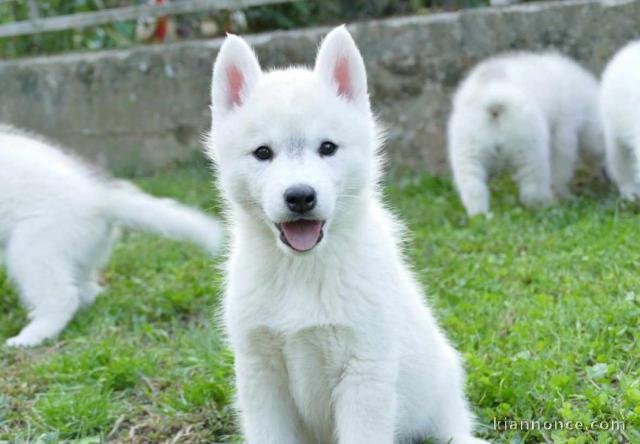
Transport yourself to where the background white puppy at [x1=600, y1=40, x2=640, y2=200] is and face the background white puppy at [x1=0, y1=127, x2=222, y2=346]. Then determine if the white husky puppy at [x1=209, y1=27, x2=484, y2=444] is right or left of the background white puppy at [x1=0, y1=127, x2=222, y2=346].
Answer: left

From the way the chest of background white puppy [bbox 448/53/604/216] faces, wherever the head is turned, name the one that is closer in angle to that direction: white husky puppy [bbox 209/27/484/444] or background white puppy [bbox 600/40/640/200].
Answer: the background white puppy

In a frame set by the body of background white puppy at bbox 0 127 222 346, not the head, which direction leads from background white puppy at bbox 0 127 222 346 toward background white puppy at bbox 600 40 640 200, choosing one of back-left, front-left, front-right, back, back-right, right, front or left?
back

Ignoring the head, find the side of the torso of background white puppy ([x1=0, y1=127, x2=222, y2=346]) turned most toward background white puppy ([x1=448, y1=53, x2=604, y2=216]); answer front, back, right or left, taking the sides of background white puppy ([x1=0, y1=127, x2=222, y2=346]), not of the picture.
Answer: back

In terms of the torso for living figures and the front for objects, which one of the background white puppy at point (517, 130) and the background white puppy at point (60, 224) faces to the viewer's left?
the background white puppy at point (60, 224)

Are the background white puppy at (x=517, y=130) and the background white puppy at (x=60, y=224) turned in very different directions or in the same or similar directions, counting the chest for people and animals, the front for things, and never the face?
very different directions

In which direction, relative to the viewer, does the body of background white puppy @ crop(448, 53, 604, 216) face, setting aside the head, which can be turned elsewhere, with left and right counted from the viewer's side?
facing away from the viewer and to the right of the viewer

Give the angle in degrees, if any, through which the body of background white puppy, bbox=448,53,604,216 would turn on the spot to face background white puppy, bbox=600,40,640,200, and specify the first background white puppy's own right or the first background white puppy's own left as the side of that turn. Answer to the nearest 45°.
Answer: approximately 45° to the first background white puppy's own right

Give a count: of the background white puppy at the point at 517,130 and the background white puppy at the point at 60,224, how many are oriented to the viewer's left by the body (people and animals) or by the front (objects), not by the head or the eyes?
1

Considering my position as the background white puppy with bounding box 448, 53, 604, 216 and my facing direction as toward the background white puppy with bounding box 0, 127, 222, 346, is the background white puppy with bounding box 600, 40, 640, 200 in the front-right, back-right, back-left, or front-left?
back-left

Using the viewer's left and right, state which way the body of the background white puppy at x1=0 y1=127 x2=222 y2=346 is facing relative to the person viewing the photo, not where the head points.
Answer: facing to the left of the viewer

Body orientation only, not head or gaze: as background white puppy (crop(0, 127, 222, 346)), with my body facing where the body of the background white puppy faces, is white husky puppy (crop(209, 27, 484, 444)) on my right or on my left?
on my left
